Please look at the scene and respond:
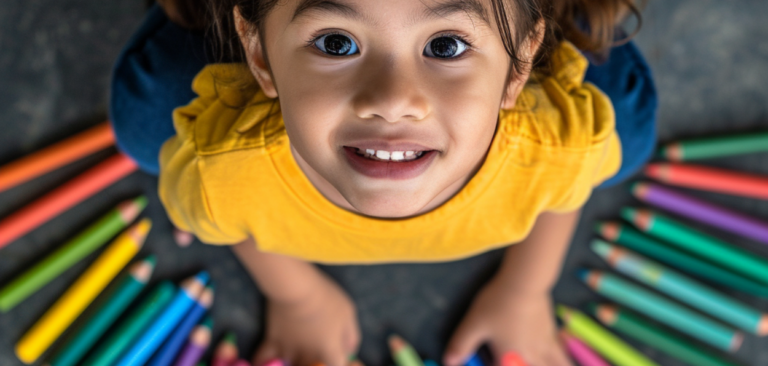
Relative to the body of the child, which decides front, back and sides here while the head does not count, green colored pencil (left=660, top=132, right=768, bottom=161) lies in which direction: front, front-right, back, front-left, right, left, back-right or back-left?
back-left

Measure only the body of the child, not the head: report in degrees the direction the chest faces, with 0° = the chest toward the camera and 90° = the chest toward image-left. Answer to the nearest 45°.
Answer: approximately 0°
